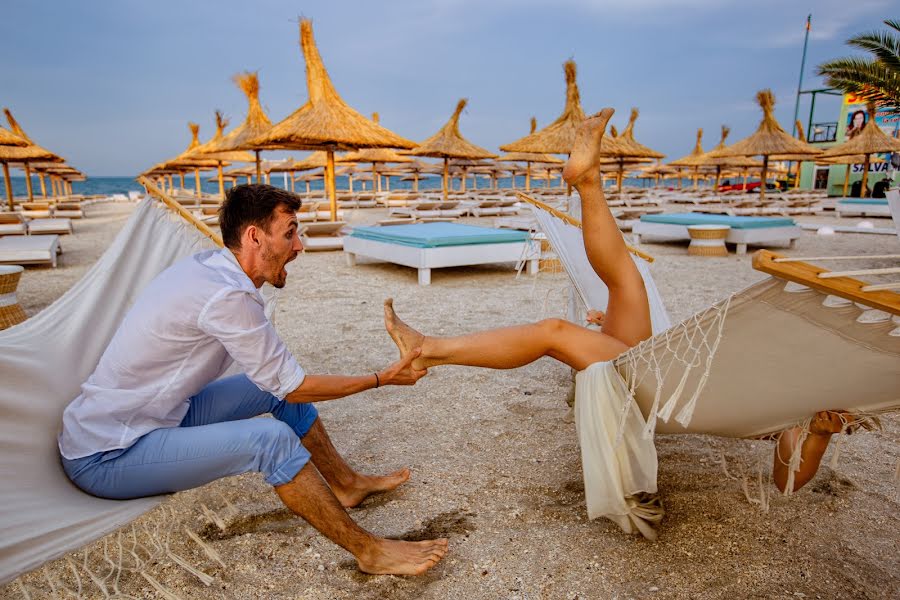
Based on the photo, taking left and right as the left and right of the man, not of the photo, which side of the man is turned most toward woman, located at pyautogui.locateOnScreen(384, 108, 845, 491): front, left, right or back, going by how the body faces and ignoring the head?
front

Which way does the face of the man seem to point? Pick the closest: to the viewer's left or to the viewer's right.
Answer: to the viewer's right

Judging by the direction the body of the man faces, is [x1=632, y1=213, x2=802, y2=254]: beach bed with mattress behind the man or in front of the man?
in front

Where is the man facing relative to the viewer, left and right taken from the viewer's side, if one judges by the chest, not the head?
facing to the right of the viewer

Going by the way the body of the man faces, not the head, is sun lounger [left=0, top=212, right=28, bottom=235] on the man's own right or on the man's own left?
on the man's own left

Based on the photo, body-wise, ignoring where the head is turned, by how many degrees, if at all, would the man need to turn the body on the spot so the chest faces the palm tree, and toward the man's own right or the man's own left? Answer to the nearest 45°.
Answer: approximately 45° to the man's own left

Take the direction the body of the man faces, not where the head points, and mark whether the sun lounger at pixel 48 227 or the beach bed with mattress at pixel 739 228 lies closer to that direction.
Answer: the beach bed with mattress

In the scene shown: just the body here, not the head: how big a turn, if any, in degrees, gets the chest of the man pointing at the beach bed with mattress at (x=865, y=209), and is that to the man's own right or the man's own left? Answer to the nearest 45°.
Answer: approximately 45° to the man's own left

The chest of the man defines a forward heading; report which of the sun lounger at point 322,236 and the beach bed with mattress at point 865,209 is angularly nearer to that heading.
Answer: the beach bed with mattress

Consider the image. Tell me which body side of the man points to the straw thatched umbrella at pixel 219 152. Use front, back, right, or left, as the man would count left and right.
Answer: left

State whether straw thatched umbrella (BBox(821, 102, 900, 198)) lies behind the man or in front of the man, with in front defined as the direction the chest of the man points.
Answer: in front
